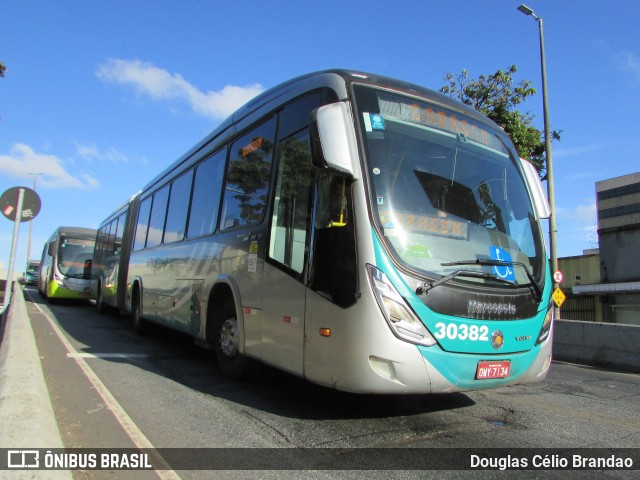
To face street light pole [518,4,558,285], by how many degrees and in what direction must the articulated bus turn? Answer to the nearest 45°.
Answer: approximately 90° to its left
